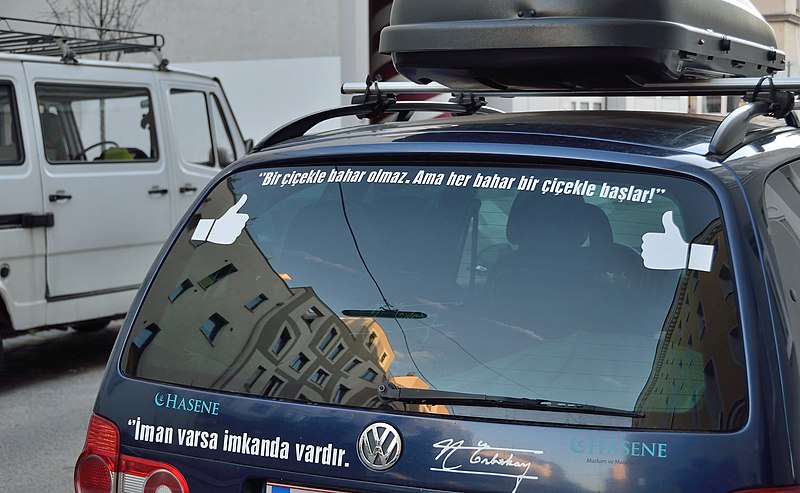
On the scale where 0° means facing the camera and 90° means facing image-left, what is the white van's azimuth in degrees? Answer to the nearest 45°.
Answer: approximately 225°

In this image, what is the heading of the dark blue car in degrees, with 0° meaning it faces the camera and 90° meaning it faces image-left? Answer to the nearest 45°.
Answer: approximately 225°
